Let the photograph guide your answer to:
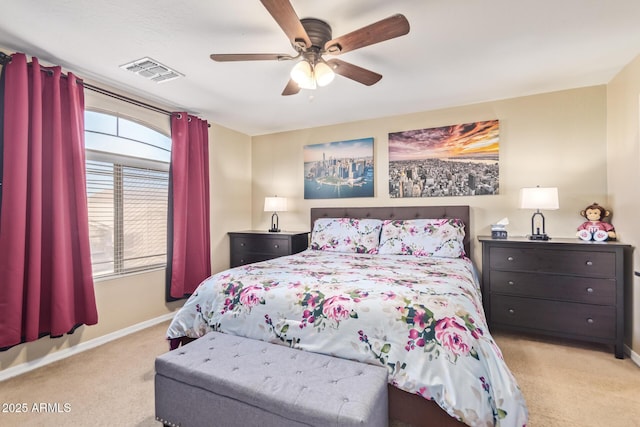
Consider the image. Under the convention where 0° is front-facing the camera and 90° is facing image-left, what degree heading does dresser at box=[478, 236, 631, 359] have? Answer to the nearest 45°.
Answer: approximately 0°

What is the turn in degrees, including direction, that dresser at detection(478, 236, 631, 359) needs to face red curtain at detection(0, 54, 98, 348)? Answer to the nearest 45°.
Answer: approximately 45° to its right

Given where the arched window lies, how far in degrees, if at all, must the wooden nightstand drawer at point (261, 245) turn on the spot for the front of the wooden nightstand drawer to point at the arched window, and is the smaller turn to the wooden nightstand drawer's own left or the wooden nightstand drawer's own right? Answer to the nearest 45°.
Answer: approximately 45° to the wooden nightstand drawer's own right

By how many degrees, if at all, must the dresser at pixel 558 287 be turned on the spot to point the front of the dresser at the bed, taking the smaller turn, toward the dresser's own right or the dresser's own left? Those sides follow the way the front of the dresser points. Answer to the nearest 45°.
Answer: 0° — it already faces it

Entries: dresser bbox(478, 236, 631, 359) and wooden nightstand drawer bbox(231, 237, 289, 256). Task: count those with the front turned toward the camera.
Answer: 2

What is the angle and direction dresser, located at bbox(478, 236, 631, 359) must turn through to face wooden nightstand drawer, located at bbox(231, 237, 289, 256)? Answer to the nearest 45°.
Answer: approximately 90° to its right

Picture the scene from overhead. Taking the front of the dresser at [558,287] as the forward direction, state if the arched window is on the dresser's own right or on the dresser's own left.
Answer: on the dresser's own right

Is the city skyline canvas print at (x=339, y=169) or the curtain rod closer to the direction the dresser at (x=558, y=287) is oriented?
the curtain rod

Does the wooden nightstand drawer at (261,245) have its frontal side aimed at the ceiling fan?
yes

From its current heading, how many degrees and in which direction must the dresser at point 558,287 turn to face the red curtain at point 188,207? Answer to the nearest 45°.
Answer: approximately 45° to its right

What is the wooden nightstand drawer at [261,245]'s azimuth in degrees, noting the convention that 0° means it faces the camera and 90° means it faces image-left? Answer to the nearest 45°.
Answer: approximately 0°
